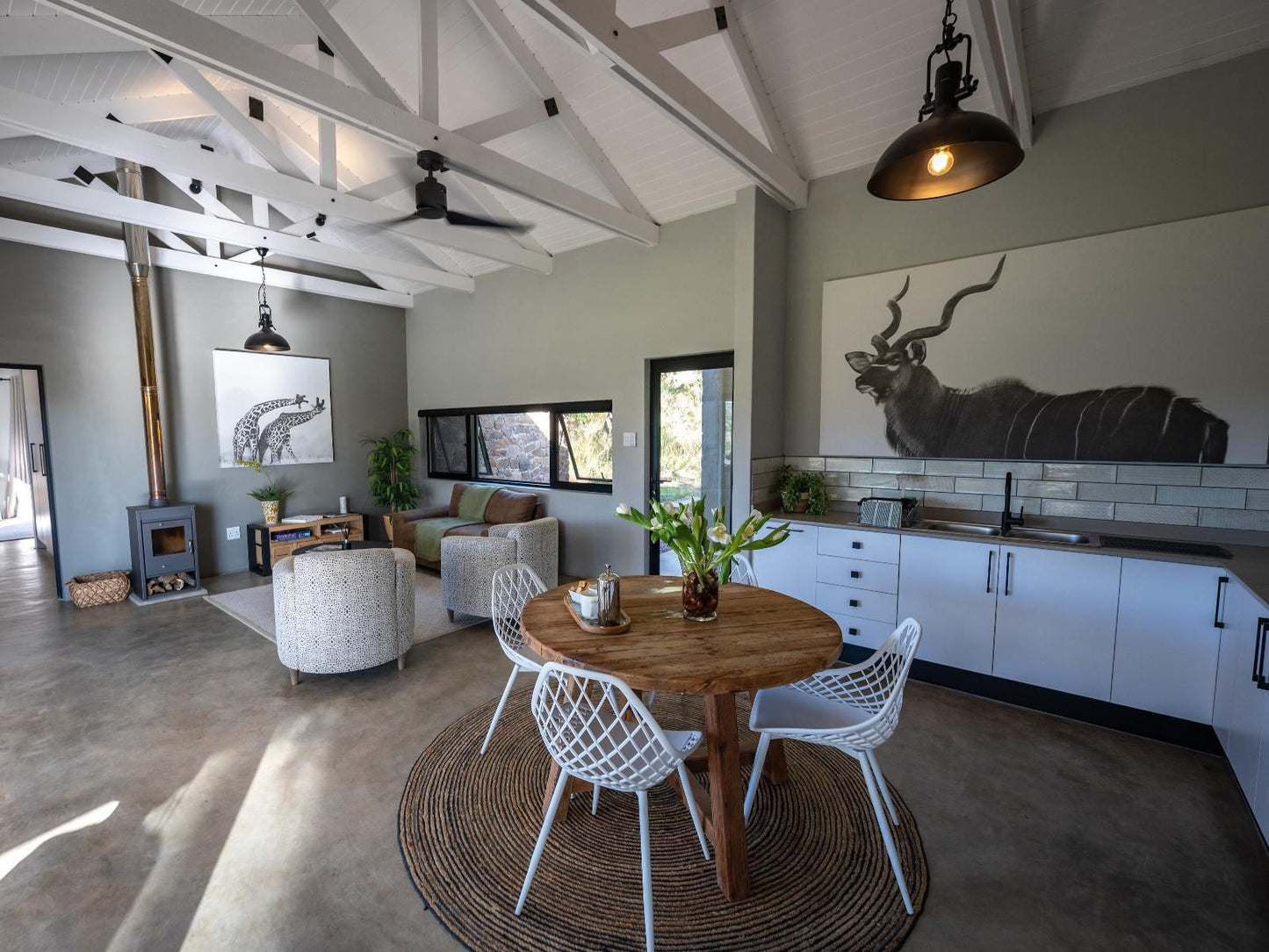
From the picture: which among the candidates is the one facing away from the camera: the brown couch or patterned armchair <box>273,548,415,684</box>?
the patterned armchair

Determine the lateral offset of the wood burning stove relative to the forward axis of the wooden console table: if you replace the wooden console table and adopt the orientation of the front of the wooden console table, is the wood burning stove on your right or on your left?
on your right

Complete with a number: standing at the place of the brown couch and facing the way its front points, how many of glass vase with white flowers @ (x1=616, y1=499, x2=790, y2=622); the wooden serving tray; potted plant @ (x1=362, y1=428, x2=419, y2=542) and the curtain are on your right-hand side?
2

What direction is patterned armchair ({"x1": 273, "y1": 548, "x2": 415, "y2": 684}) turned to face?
away from the camera

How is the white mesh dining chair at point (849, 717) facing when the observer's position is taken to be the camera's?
facing away from the viewer and to the left of the viewer

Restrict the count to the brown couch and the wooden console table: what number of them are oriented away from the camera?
0

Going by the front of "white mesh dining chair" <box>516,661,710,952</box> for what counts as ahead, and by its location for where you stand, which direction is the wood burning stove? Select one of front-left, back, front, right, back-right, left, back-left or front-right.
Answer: left

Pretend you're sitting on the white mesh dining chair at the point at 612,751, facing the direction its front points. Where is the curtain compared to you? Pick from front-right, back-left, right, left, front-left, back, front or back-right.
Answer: left

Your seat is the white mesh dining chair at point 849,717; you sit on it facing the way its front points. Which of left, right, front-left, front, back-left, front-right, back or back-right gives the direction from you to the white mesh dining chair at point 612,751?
left

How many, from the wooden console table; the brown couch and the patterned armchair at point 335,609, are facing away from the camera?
1

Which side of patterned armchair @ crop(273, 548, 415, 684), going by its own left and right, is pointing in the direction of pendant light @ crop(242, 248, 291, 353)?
front

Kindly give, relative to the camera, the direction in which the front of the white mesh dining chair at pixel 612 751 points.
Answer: facing away from the viewer and to the right of the viewer

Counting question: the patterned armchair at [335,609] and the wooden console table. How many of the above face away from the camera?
1

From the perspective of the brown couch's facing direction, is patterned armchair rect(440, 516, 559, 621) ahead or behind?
ahead

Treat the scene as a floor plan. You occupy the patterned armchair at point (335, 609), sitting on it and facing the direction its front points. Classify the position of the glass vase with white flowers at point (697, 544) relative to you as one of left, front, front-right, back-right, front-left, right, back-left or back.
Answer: back-right

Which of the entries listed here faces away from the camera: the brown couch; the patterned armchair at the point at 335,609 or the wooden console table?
the patterned armchair
